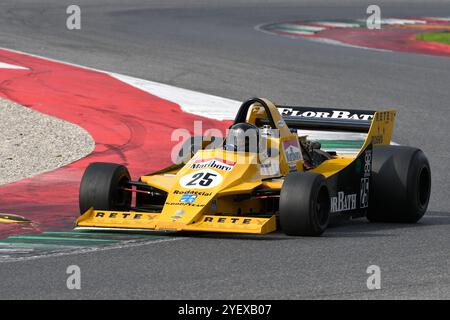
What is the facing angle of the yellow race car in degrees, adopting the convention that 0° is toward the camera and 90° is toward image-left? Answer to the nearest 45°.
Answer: approximately 45°
